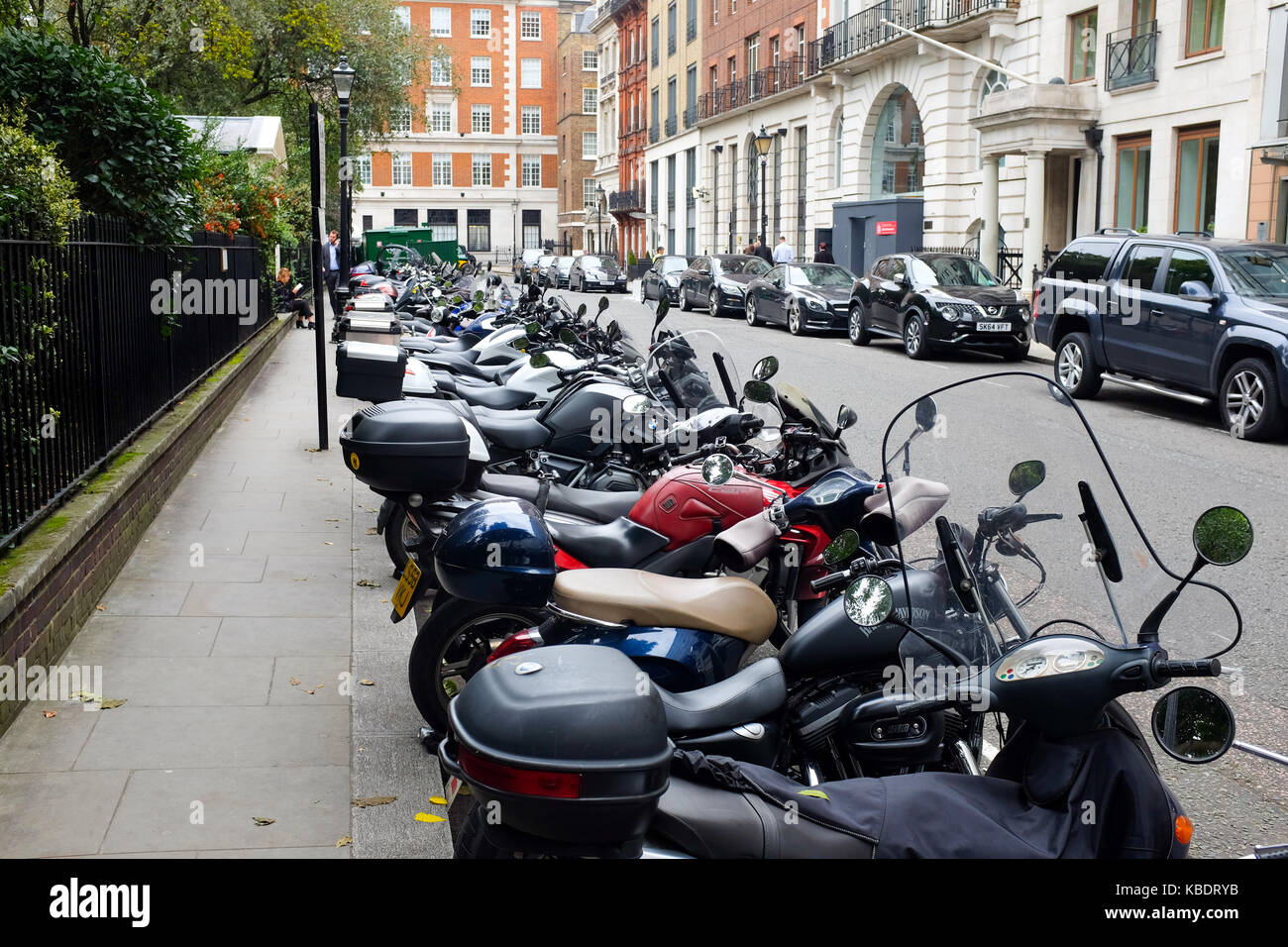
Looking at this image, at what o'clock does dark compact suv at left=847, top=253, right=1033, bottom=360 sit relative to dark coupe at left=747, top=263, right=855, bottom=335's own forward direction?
dark compact suv at left=847, top=253, right=1033, bottom=360 is roughly at 1 o'clock from dark coupe at left=747, top=263, right=855, bottom=335.

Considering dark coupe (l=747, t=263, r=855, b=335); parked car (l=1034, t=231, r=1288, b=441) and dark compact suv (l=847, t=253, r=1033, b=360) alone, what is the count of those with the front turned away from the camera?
0

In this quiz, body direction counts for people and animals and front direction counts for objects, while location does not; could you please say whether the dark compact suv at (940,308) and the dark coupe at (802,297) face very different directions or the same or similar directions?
same or similar directions

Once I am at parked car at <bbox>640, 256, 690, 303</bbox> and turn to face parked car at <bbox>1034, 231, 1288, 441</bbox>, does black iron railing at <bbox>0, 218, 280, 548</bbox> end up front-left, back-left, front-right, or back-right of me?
front-right

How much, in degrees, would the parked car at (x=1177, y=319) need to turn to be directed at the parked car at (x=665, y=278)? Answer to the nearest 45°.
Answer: approximately 180°

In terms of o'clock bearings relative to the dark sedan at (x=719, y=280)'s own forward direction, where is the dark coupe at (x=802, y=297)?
the dark coupe at (x=802, y=297) is roughly at 1 o'clock from the dark sedan at (x=719, y=280).

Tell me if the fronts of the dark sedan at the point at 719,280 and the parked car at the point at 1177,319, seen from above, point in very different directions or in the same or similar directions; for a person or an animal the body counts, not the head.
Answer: same or similar directions

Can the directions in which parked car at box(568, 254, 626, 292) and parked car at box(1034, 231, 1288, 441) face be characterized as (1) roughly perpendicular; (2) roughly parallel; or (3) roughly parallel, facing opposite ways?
roughly parallel

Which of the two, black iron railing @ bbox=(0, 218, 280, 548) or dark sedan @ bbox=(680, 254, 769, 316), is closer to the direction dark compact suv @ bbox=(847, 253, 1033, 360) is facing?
the black iron railing

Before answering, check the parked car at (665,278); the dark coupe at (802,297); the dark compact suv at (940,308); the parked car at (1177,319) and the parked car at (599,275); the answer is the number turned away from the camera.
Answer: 0

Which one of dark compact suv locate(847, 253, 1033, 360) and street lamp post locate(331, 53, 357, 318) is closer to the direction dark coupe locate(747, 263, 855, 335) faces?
the dark compact suv

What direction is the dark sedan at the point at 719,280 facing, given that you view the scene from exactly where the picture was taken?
facing the viewer and to the right of the viewer

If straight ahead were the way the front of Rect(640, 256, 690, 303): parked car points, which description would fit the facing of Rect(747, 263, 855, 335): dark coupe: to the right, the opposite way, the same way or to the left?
the same way

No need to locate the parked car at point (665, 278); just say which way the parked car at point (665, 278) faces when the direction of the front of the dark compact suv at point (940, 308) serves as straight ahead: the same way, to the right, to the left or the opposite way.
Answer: the same way

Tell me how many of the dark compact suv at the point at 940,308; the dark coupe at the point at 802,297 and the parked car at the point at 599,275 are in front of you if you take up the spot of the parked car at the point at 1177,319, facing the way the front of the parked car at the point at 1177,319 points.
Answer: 0

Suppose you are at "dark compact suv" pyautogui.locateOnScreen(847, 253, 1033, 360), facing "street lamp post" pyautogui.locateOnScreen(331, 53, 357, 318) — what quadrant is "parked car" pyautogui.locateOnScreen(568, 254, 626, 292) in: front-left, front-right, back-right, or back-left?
front-right
